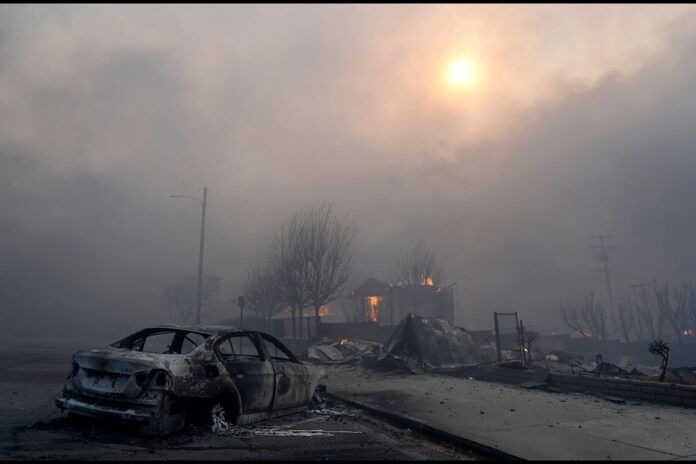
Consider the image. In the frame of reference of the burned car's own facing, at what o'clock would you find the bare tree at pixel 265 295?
The bare tree is roughly at 11 o'clock from the burned car.

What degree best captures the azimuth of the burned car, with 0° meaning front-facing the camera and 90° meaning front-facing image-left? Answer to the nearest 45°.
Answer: approximately 225°

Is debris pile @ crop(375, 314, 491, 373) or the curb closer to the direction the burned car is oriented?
the debris pile

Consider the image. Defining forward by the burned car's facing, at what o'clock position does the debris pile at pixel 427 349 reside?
The debris pile is roughly at 12 o'clock from the burned car.

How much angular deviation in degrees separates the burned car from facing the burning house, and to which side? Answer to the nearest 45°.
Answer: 0° — it already faces it
